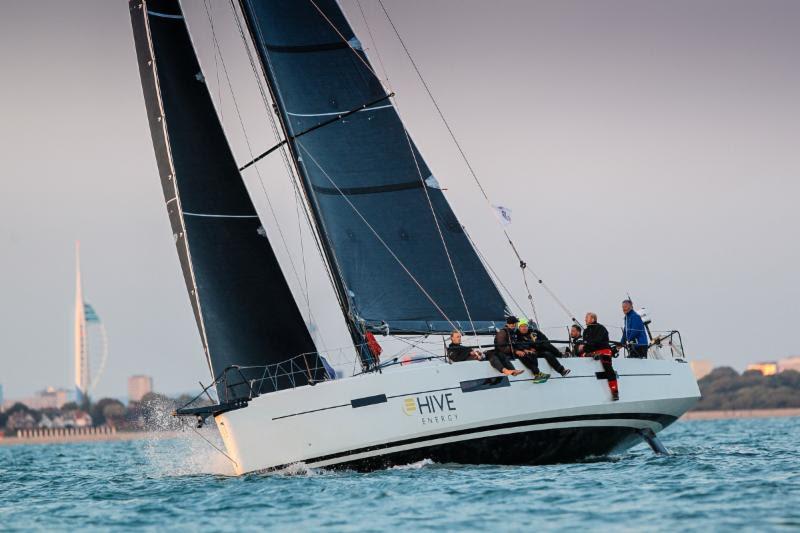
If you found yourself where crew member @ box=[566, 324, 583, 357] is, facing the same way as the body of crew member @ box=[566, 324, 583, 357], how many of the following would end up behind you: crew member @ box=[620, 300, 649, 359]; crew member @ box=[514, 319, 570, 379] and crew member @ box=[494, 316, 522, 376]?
1

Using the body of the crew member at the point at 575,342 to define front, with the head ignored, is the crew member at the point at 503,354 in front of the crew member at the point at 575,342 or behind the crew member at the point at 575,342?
in front

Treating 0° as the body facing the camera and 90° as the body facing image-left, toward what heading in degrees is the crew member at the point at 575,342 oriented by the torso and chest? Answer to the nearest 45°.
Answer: approximately 45°

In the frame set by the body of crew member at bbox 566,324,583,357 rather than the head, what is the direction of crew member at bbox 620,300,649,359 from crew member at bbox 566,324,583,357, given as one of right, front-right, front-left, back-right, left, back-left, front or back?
back

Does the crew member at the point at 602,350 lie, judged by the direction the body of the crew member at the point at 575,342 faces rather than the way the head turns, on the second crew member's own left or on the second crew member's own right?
on the second crew member's own left
